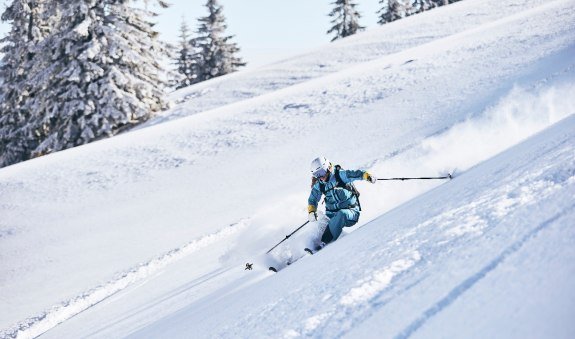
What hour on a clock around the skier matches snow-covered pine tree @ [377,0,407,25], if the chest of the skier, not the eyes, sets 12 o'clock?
The snow-covered pine tree is roughly at 5 o'clock from the skier.

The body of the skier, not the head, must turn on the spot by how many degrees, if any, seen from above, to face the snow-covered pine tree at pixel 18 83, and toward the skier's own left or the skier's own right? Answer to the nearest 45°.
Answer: approximately 90° to the skier's own right

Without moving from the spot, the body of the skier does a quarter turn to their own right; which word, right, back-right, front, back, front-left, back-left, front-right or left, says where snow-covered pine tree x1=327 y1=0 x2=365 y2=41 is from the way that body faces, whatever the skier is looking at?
front-right

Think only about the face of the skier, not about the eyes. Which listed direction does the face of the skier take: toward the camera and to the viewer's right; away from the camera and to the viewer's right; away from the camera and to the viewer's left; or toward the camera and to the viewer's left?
toward the camera and to the viewer's left

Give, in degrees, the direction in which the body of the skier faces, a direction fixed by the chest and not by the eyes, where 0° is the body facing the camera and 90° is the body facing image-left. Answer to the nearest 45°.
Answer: approximately 45°

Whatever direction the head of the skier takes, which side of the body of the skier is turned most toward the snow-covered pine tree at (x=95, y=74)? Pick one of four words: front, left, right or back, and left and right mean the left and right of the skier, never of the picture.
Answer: right

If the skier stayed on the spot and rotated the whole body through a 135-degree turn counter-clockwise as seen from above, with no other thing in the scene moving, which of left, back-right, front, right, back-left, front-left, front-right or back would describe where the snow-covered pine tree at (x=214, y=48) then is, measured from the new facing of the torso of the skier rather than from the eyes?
left
